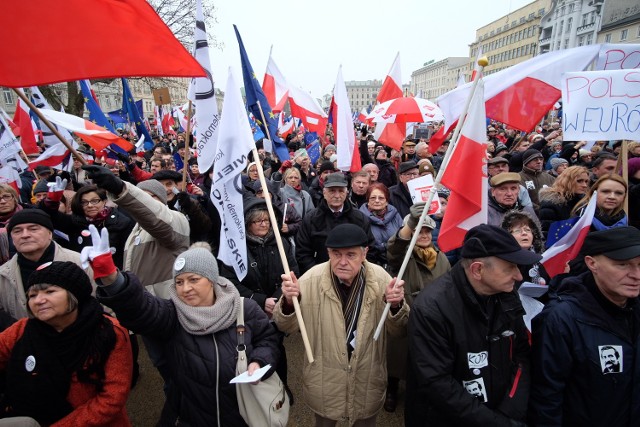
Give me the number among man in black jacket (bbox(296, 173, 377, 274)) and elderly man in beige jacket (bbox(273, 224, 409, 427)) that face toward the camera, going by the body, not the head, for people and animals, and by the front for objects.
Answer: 2

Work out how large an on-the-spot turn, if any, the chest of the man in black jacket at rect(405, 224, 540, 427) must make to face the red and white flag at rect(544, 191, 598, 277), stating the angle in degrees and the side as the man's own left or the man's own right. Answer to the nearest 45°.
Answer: approximately 90° to the man's own left

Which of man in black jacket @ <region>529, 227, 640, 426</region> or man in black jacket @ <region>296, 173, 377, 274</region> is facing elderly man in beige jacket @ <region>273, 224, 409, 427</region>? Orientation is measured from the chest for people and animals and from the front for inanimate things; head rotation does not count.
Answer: man in black jacket @ <region>296, 173, 377, 274</region>

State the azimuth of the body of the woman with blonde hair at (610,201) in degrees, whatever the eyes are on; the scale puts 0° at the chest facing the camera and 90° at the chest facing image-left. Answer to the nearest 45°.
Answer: approximately 0°

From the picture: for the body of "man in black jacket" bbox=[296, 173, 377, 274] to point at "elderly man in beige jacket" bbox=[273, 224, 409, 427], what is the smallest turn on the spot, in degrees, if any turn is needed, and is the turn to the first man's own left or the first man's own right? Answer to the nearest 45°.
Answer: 0° — they already face them

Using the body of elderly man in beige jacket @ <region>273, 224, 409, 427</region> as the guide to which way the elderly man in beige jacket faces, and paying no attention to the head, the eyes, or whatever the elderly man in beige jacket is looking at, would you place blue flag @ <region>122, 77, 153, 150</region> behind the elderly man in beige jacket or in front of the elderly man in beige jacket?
behind
